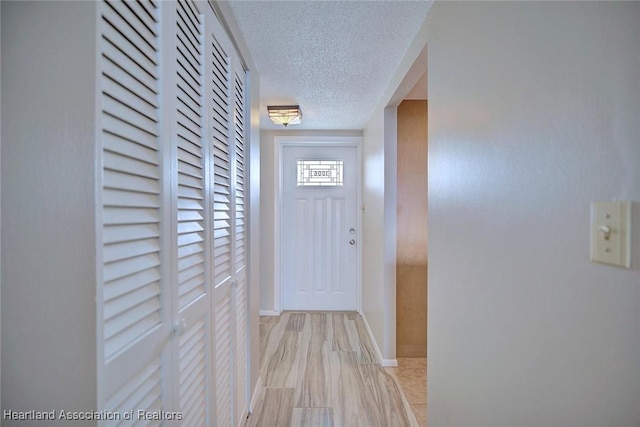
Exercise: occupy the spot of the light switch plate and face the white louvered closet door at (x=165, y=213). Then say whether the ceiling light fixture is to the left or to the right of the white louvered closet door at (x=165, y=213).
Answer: right

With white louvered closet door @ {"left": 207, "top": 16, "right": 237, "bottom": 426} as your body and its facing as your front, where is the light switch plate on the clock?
The light switch plate is roughly at 2 o'clock from the white louvered closet door.

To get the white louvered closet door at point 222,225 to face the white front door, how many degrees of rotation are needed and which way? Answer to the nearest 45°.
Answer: approximately 45° to its left

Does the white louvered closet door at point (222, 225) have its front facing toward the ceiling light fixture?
no

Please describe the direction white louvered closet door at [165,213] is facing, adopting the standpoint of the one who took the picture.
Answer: facing the viewer and to the right of the viewer

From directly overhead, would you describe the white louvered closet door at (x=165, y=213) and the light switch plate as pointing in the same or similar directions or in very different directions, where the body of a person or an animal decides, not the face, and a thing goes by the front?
very different directions

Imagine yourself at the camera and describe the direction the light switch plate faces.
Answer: facing the viewer and to the left of the viewer

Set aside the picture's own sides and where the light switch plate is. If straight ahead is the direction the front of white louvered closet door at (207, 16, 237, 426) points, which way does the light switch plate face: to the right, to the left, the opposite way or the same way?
the opposite way

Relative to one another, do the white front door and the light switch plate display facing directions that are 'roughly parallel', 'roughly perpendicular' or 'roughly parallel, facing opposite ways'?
roughly perpendicular

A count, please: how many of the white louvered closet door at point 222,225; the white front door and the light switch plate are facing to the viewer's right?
1

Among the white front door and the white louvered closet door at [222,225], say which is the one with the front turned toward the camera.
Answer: the white front door

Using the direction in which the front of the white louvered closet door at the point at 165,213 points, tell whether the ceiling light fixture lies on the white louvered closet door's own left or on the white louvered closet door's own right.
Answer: on the white louvered closet door's own left

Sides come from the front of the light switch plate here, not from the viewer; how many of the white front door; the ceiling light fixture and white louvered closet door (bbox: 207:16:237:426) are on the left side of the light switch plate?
0

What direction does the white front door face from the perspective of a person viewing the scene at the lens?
facing the viewer

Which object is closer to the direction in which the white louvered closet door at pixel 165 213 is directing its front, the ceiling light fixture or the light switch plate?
the light switch plate

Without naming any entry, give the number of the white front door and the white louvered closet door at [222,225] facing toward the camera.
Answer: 1

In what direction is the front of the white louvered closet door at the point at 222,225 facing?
to the viewer's right

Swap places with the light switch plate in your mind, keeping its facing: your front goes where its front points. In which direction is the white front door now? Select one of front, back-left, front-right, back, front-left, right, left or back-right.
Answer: right
